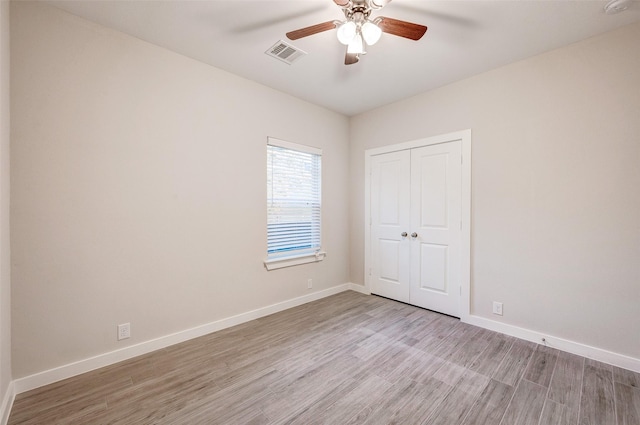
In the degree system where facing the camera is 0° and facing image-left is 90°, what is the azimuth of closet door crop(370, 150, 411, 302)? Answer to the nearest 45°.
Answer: approximately 45°

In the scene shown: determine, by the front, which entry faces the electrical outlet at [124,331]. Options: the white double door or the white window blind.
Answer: the white double door

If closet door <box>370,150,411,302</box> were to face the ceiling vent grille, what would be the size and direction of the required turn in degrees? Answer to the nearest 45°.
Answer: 0° — it already faces it

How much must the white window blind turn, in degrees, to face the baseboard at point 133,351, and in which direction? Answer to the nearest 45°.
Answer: approximately 90° to its right

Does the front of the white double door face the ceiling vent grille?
yes

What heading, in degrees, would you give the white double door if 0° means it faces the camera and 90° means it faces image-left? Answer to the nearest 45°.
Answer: approximately 45°

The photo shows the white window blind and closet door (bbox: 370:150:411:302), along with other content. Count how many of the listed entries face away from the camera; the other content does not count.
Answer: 0

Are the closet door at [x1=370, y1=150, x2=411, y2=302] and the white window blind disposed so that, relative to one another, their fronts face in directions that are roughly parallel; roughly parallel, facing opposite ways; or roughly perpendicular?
roughly perpendicular

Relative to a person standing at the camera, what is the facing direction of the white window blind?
facing the viewer and to the right of the viewer

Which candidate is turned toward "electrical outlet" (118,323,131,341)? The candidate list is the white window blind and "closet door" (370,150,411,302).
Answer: the closet door

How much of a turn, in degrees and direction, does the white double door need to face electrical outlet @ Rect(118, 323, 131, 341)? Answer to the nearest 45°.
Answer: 0° — it already faces it

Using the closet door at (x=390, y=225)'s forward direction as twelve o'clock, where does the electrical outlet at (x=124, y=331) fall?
The electrical outlet is roughly at 12 o'clock from the closet door.

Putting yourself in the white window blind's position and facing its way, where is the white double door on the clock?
The white double door is roughly at 11 o'clock from the white window blind.

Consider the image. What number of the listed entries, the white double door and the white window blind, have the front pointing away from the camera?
0
